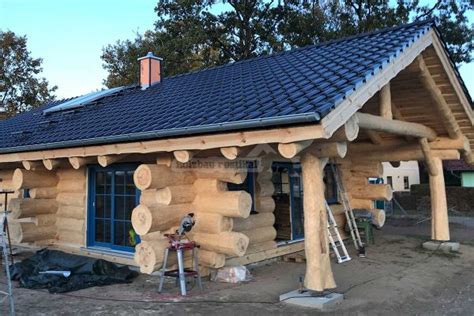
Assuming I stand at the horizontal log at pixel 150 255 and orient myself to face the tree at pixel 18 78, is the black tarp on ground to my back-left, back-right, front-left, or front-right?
front-left

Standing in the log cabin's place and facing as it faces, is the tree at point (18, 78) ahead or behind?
behind

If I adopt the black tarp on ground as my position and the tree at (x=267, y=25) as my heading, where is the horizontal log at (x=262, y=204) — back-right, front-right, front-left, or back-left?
front-right
